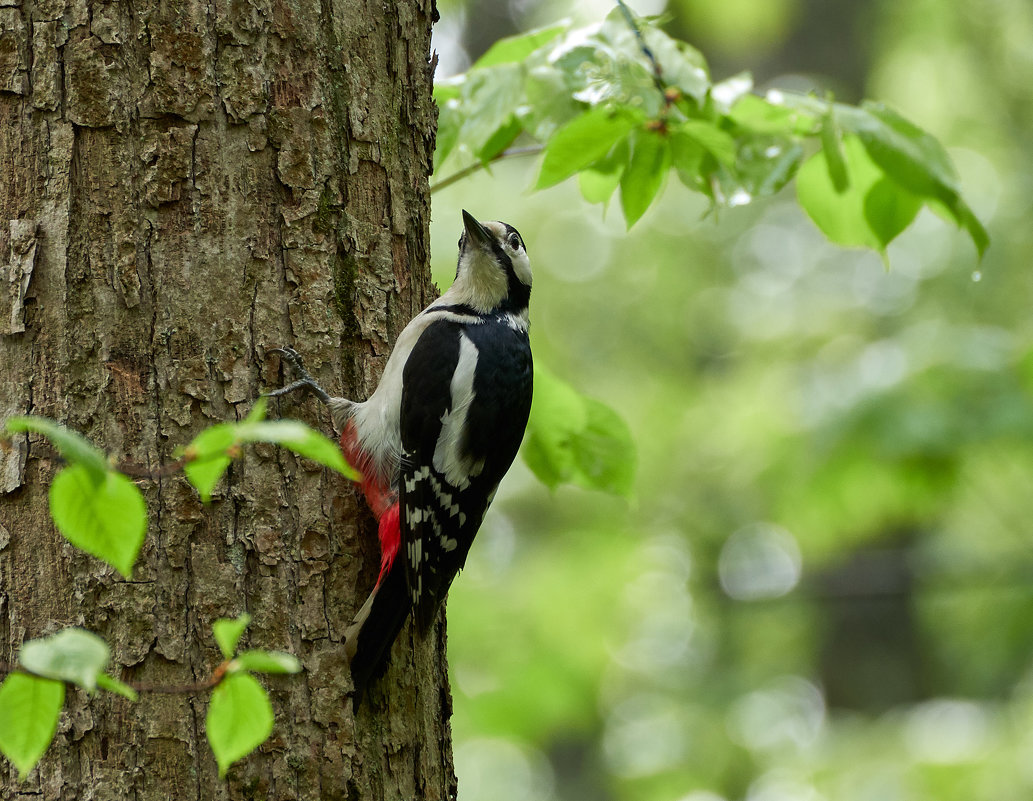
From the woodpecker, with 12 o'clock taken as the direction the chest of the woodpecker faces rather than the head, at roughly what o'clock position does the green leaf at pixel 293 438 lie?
The green leaf is roughly at 9 o'clock from the woodpecker.

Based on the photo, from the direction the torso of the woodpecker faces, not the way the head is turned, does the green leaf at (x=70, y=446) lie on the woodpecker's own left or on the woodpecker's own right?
on the woodpecker's own left

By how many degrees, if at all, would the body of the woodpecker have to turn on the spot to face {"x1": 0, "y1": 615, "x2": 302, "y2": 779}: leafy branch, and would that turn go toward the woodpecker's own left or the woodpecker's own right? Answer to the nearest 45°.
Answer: approximately 90° to the woodpecker's own left

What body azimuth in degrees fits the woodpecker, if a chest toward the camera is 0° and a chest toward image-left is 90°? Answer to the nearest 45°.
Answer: approximately 90°
